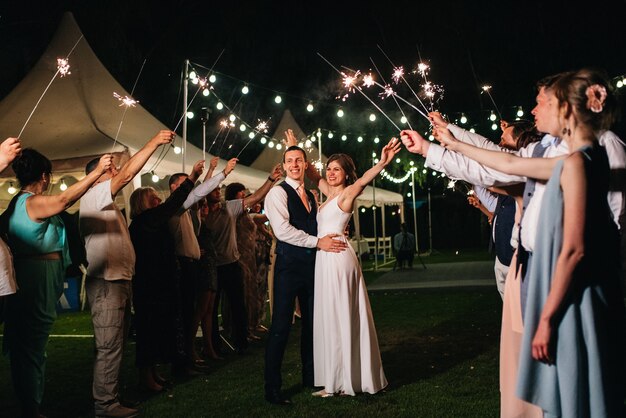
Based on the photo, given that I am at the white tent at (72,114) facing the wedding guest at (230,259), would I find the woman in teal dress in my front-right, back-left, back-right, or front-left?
front-right

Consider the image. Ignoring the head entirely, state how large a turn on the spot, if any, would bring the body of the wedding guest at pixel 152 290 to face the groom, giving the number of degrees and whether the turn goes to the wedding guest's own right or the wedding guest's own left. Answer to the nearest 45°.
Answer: approximately 45° to the wedding guest's own right

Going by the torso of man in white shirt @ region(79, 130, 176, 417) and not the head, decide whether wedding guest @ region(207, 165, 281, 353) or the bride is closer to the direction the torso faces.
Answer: the bride

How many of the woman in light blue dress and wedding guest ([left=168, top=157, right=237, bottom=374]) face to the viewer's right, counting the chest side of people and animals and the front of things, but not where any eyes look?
1

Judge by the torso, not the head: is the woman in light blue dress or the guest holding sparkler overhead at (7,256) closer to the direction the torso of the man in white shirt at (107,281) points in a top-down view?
the woman in light blue dress

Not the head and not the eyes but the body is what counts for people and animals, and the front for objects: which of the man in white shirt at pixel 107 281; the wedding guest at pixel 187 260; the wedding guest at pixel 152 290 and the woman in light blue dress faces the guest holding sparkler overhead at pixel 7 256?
the woman in light blue dress

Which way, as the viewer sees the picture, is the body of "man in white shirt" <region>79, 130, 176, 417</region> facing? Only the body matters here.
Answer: to the viewer's right

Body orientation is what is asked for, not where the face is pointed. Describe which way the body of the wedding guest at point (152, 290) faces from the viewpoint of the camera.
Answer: to the viewer's right

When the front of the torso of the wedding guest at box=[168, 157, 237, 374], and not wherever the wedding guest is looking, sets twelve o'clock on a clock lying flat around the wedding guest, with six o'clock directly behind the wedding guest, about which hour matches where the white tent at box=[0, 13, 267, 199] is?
The white tent is roughly at 8 o'clock from the wedding guest.

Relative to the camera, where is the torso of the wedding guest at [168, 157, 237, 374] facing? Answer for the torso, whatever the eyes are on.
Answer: to the viewer's right

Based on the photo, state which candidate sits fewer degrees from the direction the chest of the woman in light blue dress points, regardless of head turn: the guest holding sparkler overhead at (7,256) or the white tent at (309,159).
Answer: the guest holding sparkler overhead

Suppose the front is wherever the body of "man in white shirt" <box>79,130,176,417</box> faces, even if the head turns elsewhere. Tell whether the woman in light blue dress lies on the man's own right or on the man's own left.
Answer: on the man's own right

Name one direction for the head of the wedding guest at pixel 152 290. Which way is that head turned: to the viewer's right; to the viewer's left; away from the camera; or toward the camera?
to the viewer's right

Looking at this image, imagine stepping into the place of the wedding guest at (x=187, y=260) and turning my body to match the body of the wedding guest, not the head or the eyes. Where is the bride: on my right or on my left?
on my right
